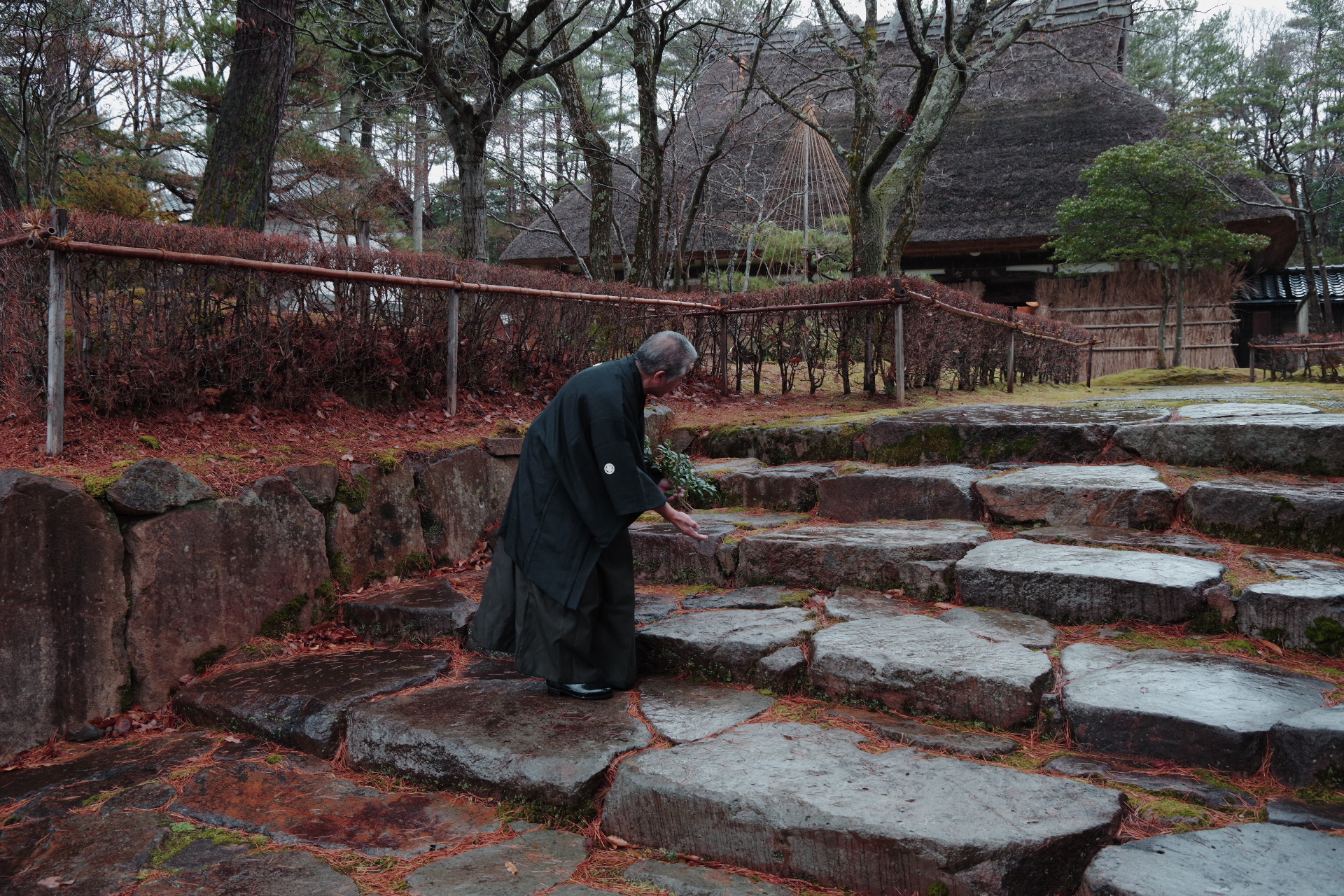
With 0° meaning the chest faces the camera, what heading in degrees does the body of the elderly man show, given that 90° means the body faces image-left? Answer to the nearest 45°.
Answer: approximately 270°

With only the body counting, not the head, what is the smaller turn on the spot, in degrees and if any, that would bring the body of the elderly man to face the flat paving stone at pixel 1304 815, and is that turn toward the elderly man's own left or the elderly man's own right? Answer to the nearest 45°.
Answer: approximately 45° to the elderly man's own right

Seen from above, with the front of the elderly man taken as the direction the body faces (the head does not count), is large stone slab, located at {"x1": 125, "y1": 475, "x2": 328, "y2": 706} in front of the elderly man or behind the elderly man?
behind

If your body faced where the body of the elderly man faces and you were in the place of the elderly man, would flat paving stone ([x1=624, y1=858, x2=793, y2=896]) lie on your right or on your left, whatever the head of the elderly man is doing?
on your right

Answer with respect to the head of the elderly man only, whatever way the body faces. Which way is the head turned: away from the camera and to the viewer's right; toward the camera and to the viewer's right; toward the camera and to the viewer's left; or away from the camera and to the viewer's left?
away from the camera and to the viewer's right

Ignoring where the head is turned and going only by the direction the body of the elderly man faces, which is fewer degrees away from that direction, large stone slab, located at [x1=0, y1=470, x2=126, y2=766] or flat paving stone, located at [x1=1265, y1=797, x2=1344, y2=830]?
the flat paving stone
